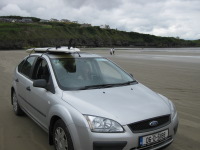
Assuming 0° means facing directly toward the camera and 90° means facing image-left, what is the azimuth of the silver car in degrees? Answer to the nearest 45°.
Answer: approximately 315°
